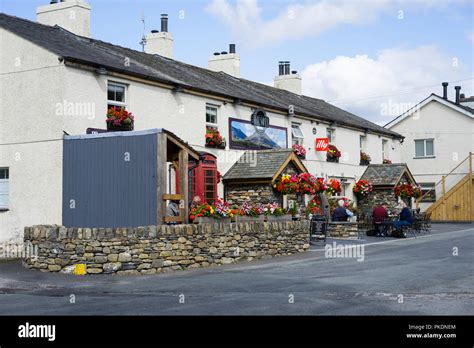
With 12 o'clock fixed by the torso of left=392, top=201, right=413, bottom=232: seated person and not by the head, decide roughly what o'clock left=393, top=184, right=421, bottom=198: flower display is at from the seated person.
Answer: The flower display is roughly at 3 o'clock from the seated person.

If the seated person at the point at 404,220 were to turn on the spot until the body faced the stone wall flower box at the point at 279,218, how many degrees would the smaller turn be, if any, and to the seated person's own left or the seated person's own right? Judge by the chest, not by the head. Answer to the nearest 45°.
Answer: approximately 45° to the seated person's own left

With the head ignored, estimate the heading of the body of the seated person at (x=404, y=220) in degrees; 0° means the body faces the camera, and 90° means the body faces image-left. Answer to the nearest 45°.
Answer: approximately 90°

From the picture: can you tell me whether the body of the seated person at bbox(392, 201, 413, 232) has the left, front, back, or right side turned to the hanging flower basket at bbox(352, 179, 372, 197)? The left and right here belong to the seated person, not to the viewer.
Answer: right

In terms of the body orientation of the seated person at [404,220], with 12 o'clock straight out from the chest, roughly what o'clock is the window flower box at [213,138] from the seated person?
The window flower box is roughly at 11 o'clock from the seated person.

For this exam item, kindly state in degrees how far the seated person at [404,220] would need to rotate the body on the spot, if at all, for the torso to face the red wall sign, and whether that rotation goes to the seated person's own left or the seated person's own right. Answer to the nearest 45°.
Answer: approximately 45° to the seated person's own right

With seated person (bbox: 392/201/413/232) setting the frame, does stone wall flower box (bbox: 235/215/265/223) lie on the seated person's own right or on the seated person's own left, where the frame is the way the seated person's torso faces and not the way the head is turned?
on the seated person's own left
